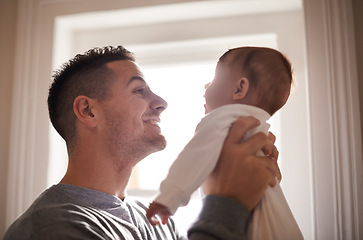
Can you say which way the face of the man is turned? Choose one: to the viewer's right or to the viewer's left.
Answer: to the viewer's right

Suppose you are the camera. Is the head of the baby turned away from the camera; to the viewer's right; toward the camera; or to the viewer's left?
to the viewer's left

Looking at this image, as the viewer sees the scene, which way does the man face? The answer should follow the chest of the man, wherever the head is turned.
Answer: to the viewer's right
